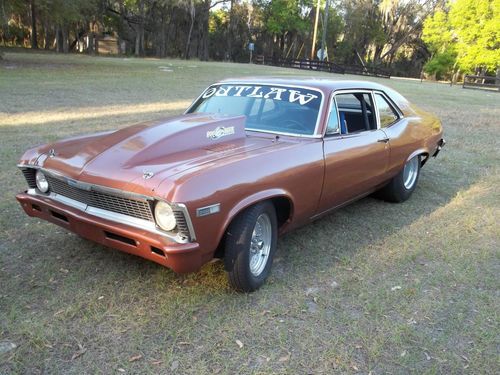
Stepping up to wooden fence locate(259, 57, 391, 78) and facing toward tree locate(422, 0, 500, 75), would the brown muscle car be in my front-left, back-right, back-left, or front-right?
back-right

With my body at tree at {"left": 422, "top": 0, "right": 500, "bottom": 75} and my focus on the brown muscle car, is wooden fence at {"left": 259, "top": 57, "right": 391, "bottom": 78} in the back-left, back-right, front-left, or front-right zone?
front-right

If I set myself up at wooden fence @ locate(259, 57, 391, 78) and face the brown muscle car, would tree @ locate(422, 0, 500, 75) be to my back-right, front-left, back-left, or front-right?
back-left

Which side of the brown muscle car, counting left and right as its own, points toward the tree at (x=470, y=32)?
back

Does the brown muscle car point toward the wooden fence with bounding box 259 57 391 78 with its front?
no
